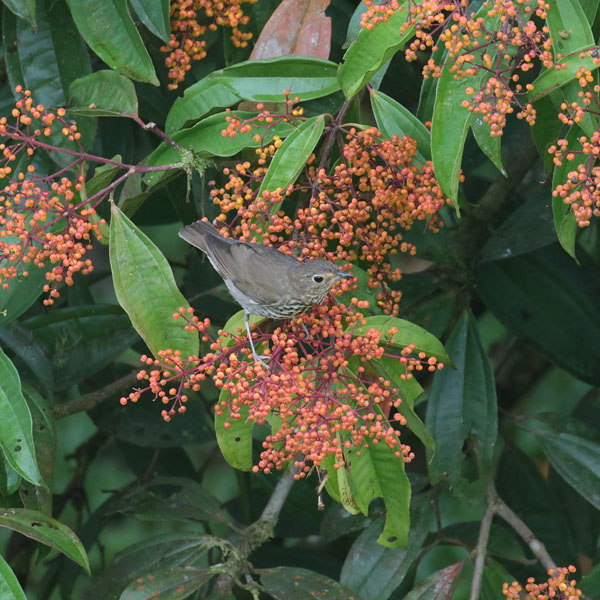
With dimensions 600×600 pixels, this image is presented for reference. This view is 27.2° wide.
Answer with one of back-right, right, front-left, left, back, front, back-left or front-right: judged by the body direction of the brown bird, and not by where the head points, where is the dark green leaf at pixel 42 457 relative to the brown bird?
back

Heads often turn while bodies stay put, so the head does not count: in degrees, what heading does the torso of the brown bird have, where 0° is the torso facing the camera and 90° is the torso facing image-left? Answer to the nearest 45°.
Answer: approximately 270°

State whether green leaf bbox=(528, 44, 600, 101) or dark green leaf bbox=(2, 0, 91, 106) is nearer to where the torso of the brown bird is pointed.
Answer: the green leaf

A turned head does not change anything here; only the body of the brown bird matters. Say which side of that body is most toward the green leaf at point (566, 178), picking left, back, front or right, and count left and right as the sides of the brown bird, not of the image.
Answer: front
